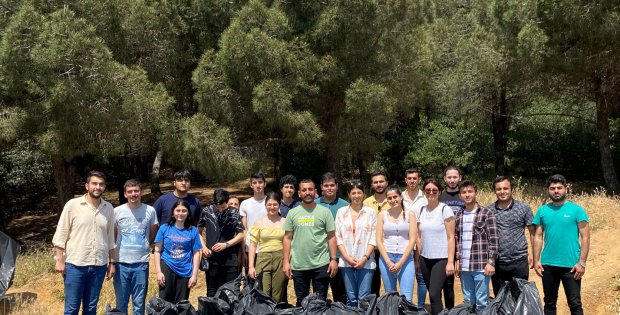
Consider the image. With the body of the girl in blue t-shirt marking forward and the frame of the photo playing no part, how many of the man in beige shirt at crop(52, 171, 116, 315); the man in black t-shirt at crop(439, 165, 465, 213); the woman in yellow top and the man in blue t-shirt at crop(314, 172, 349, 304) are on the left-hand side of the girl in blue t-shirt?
3

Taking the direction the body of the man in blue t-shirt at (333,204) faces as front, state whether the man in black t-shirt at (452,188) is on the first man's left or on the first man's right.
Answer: on the first man's left

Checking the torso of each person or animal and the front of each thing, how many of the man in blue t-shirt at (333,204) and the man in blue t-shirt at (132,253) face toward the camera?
2

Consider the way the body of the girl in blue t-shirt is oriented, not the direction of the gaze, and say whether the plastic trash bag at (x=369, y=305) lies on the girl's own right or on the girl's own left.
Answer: on the girl's own left

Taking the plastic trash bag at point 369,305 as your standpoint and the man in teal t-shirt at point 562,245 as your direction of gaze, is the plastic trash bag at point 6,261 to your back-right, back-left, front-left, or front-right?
back-left

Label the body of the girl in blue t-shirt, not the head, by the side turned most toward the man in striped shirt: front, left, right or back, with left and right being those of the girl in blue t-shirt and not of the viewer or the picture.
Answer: left

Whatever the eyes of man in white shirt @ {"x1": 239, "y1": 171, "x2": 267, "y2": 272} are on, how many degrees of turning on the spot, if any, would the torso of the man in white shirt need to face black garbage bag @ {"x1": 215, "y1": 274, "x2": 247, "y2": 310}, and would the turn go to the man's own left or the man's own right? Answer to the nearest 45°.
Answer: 0° — they already face it

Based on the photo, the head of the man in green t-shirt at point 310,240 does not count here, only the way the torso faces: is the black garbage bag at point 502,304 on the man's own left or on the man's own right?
on the man's own left

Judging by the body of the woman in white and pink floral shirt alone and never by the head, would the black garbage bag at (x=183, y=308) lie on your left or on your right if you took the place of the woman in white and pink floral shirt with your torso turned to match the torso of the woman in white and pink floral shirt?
on your right
